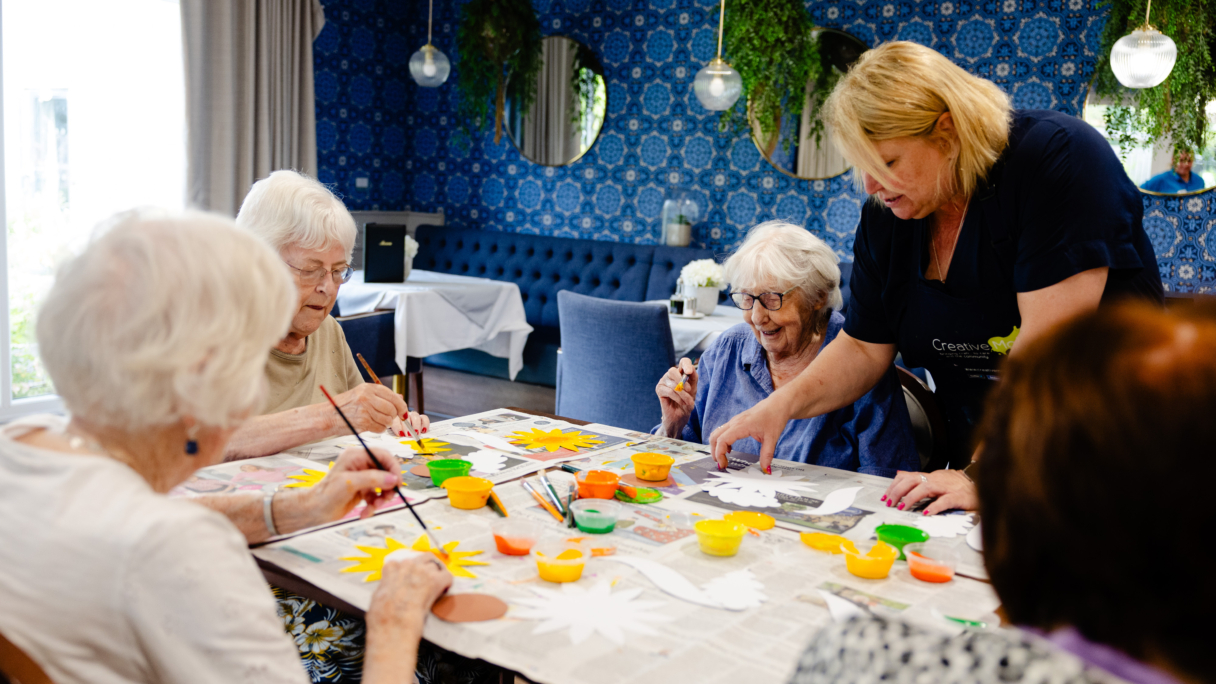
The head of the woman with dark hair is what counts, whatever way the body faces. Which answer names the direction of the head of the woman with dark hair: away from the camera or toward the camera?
away from the camera

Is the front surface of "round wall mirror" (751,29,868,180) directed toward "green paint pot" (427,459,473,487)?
yes

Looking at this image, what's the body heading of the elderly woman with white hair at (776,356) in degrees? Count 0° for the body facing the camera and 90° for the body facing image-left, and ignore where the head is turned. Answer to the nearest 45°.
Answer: approximately 45°

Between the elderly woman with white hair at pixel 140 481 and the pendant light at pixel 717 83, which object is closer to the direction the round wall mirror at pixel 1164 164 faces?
the elderly woman with white hair

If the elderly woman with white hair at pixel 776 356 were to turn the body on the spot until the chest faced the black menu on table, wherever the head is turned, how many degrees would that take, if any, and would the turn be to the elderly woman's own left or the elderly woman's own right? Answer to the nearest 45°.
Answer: approximately 90° to the elderly woman's own right

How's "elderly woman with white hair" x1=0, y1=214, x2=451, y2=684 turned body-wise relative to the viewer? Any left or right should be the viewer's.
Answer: facing away from the viewer and to the right of the viewer

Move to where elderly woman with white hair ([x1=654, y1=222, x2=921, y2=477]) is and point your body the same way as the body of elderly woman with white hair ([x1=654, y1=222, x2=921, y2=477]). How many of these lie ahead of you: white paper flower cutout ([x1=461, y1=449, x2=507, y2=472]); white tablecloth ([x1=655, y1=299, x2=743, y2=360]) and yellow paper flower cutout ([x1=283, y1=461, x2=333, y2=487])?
2

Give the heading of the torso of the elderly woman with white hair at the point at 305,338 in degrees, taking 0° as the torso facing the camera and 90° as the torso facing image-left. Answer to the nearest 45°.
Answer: approximately 315°

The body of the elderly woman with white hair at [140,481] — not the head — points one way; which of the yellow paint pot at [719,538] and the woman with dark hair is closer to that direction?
the yellow paint pot
